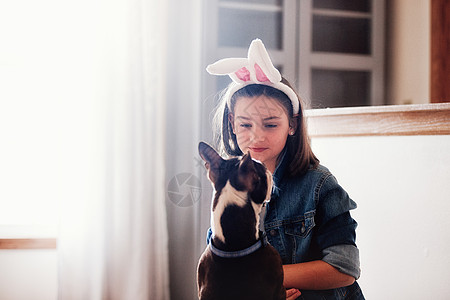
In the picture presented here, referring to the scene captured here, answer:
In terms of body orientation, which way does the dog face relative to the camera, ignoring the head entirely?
away from the camera

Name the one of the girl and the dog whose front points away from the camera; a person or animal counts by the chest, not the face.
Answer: the dog

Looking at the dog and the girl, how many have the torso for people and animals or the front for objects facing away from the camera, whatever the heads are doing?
1

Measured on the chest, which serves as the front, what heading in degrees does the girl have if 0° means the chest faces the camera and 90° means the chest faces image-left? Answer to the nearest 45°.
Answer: approximately 45°
